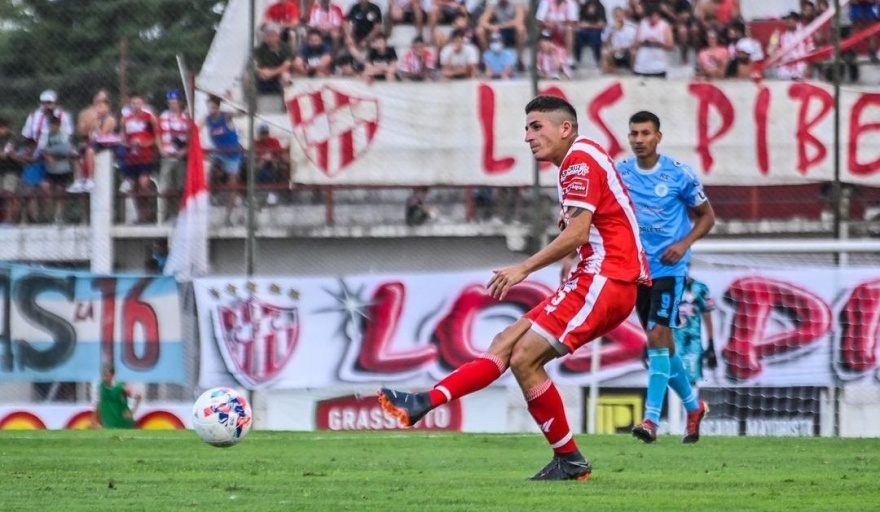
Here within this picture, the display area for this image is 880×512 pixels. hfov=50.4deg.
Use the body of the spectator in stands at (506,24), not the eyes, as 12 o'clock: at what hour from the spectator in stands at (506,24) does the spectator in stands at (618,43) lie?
the spectator in stands at (618,43) is roughly at 9 o'clock from the spectator in stands at (506,24).

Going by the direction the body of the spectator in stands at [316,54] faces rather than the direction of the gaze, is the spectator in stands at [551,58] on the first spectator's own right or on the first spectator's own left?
on the first spectator's own left

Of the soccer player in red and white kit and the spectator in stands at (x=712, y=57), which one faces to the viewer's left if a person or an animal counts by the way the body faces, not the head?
the soccer player in red and white kit

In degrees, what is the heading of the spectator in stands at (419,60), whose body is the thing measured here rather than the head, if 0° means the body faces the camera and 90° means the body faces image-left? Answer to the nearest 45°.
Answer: approximately 0°

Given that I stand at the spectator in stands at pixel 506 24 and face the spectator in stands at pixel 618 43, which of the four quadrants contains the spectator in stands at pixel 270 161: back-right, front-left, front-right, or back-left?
back-right

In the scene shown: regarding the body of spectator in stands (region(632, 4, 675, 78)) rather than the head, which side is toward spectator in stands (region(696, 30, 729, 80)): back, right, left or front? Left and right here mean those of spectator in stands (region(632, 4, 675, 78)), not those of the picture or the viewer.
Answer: left
